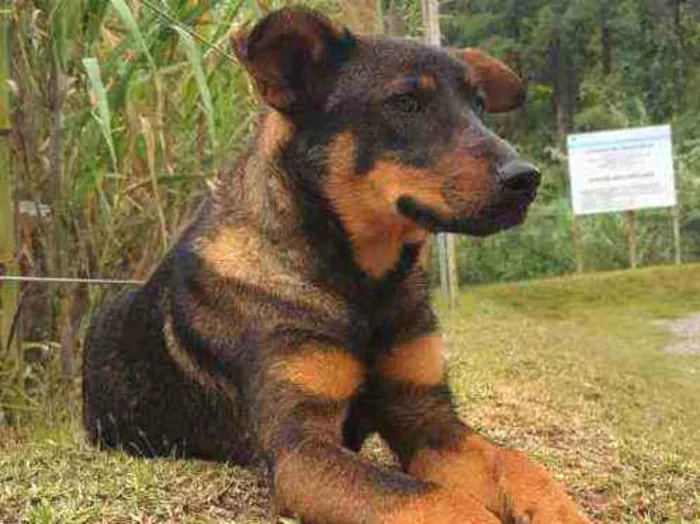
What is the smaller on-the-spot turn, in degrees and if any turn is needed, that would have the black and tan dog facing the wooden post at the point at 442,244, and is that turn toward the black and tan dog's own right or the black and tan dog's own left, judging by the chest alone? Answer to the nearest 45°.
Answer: approximately 135° to the black and tan dog's own left

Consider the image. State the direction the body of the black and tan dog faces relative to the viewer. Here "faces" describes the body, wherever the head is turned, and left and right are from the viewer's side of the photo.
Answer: facing the viewer and to the right of the viewer

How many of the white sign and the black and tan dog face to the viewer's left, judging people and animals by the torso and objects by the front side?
0

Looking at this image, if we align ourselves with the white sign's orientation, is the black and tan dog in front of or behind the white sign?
in front

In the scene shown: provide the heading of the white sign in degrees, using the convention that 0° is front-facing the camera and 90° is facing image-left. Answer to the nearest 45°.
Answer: approximately 0°

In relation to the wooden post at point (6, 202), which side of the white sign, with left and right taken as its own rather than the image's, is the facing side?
front
